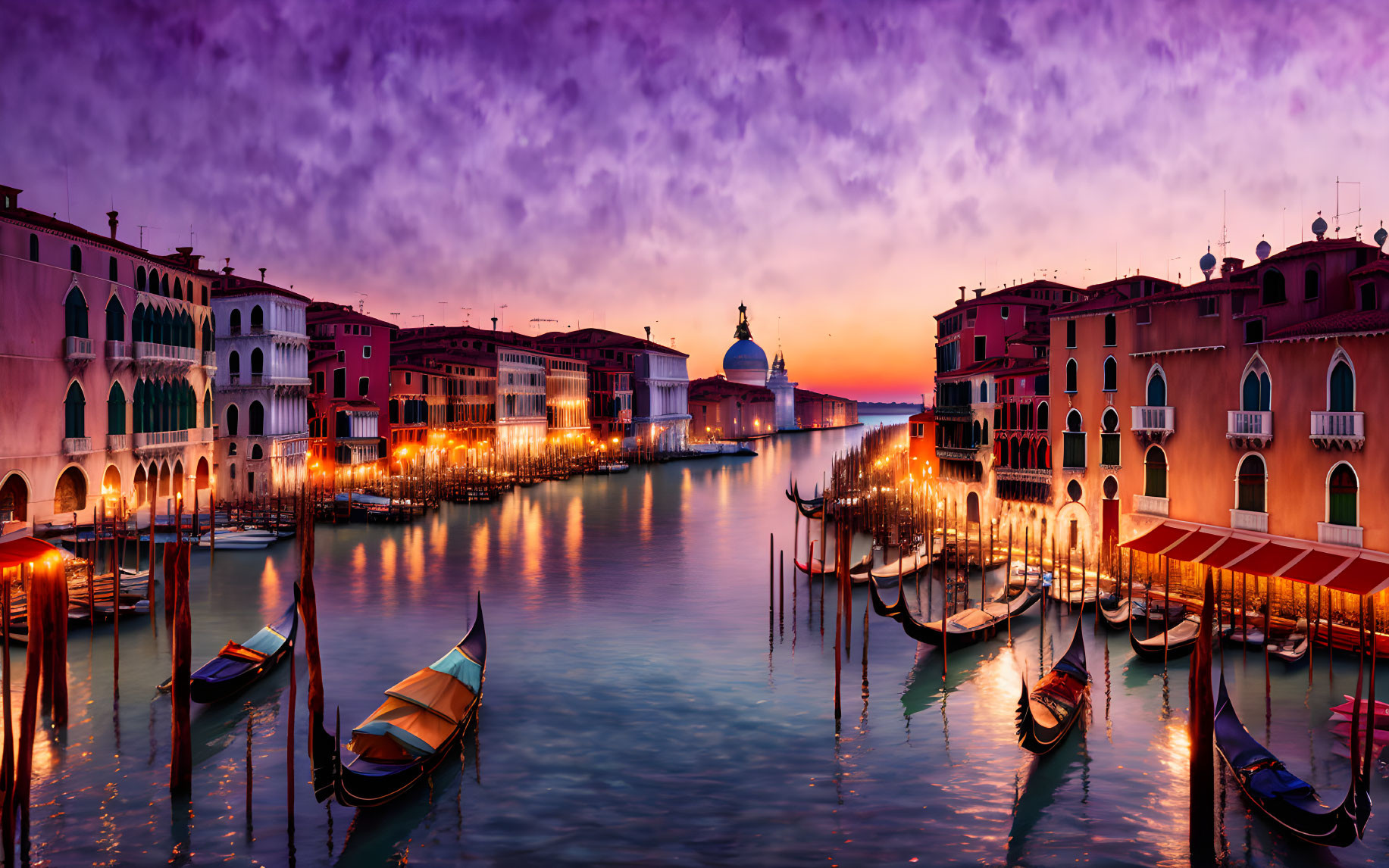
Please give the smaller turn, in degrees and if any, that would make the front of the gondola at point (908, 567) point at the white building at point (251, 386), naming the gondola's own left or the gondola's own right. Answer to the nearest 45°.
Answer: approximately 45° to the gondola's own right

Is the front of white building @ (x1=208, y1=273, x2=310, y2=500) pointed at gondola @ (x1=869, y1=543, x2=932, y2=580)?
yes

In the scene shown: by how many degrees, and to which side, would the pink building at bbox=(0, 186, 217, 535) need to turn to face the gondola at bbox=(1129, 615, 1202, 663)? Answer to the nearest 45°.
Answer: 0° — it already faces it
